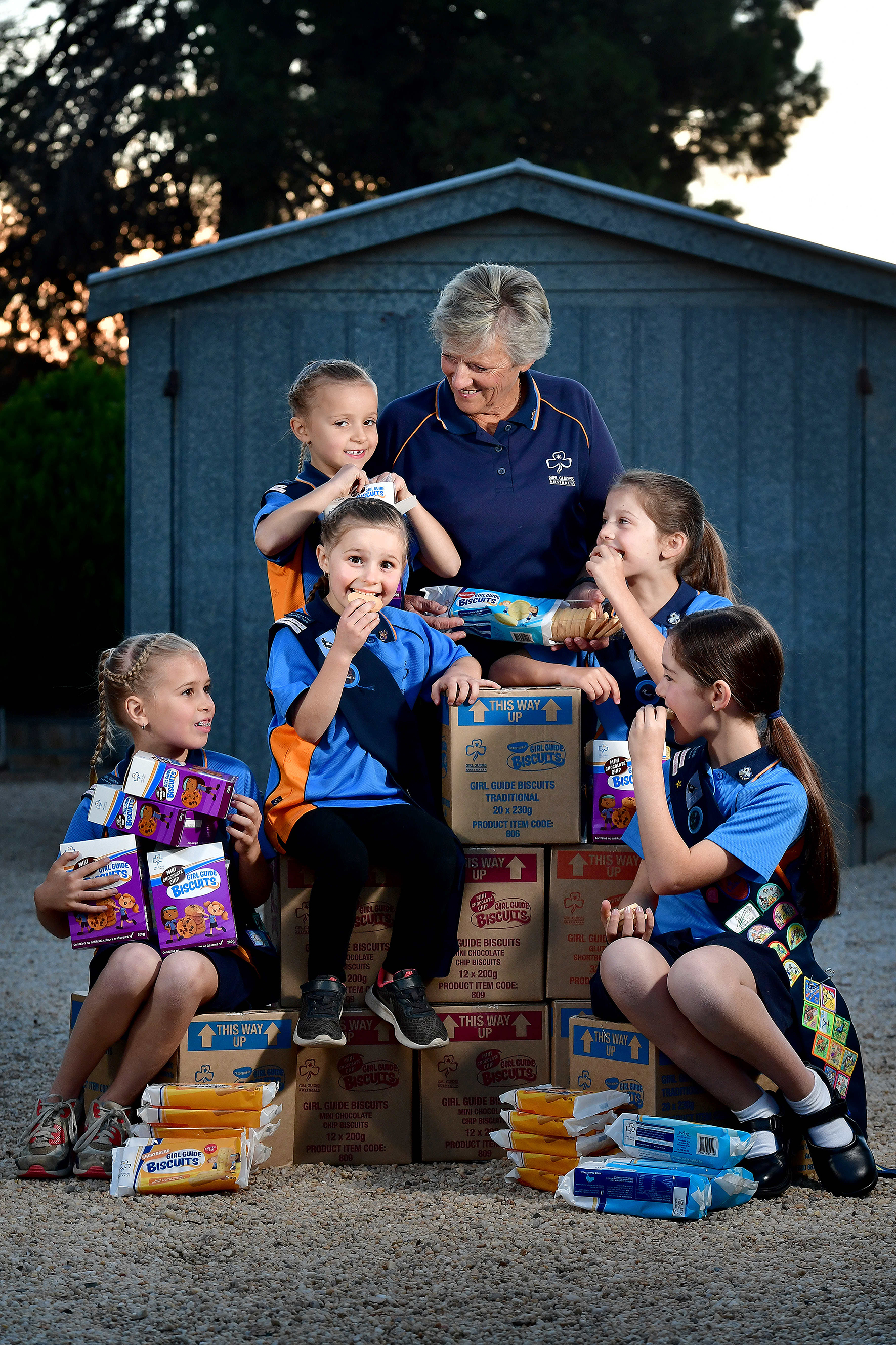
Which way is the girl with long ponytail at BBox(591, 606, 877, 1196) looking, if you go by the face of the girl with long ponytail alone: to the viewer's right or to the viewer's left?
to the viewer's left

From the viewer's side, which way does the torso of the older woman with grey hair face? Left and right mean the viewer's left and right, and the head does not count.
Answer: facing the viewer

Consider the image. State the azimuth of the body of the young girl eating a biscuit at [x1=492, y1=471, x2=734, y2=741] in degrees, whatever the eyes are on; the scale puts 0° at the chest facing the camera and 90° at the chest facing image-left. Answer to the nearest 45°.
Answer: approximately 45°

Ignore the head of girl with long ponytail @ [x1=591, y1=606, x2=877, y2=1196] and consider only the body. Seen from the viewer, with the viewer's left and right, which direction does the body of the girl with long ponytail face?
facing the viewer and to the left of the viewer

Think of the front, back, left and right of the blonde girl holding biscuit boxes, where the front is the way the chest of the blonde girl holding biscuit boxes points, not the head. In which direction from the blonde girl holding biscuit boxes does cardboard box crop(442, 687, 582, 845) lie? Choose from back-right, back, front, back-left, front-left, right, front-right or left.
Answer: left

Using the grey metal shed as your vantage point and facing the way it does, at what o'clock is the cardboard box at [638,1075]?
The cardboard box is roughly at 12 o'clock from the grey metal shed.

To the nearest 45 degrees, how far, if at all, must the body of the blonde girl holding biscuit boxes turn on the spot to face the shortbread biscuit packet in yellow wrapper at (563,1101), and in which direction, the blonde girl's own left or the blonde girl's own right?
approximately 90° to the blonde girl's own left

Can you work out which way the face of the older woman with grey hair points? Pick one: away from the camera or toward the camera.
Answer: toward the camera
